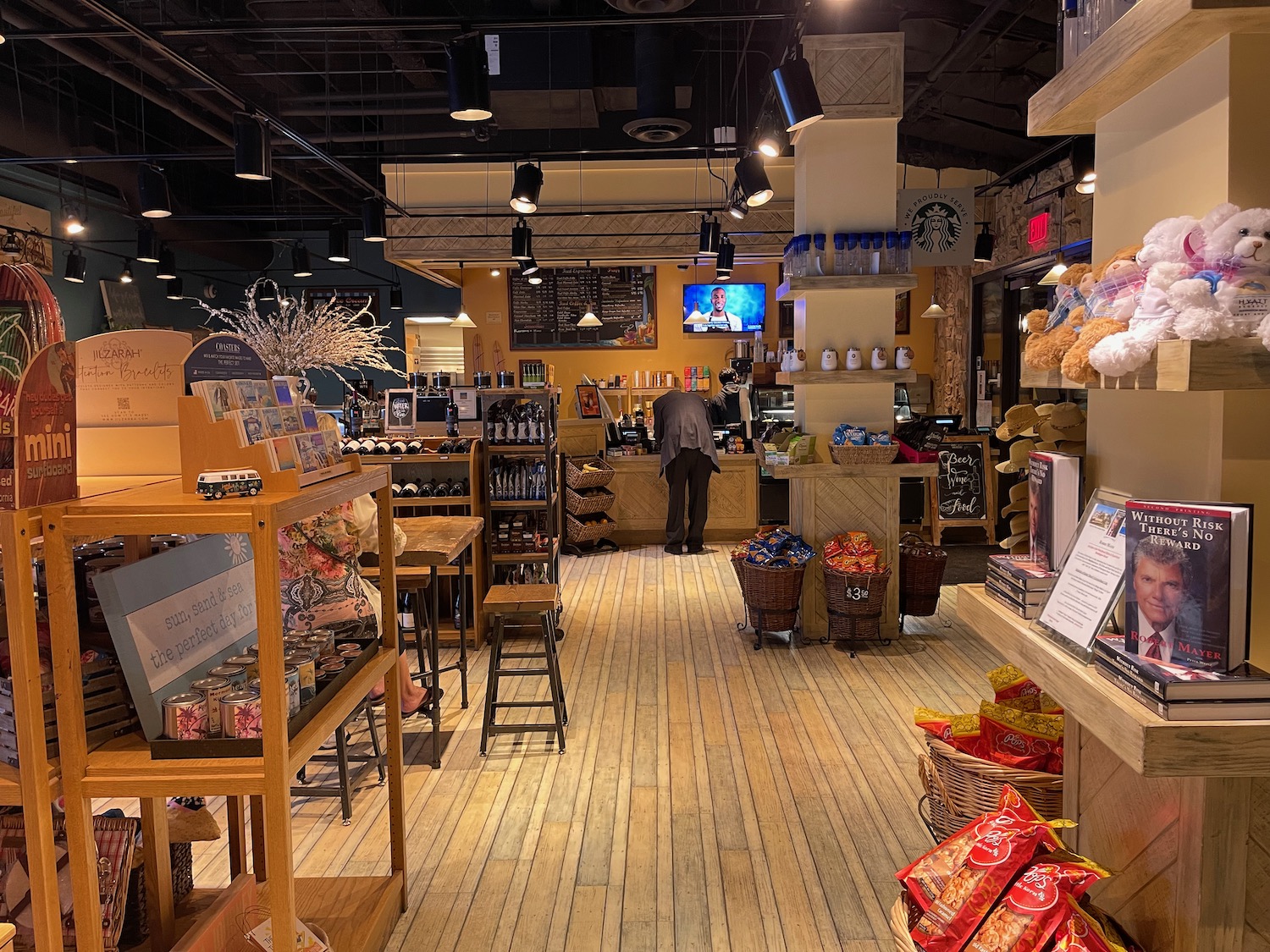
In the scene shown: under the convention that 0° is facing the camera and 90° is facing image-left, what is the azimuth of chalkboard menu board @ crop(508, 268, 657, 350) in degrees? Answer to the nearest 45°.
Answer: approximately 0°

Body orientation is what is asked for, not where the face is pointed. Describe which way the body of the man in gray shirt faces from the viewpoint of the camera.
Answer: away from the camera

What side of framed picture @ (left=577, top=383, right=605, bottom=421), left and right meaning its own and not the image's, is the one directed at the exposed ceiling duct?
front

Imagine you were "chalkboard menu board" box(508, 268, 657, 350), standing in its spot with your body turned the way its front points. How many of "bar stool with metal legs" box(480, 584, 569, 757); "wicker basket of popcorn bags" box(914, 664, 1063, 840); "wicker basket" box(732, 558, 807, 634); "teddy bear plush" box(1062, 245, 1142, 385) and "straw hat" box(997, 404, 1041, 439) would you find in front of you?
5

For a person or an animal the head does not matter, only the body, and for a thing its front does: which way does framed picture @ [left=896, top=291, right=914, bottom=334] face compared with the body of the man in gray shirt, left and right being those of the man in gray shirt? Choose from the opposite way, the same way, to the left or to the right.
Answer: the opposite way

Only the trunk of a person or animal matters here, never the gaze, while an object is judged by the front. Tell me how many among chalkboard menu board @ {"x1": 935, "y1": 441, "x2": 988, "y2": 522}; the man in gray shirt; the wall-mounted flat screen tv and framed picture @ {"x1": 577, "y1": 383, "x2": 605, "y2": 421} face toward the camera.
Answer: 3

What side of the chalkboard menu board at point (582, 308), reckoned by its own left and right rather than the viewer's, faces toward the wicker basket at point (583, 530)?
front

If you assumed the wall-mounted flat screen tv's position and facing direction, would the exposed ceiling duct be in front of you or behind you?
in front

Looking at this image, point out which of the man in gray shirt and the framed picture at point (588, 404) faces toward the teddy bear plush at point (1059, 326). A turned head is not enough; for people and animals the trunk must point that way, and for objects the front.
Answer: the framed picture

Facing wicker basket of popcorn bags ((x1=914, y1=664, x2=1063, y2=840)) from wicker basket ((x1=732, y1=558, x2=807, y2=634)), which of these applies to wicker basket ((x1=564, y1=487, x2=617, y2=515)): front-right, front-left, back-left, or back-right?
back-right

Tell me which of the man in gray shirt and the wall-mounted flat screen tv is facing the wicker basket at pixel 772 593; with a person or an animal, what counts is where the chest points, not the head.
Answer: the wall-mounted flat screen tv

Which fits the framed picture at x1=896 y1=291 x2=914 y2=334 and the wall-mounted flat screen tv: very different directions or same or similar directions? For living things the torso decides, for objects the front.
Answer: same or similar directions

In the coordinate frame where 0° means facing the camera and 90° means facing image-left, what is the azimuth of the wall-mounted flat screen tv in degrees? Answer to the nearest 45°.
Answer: approximately 0°

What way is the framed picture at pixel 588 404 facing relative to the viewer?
toward the camera

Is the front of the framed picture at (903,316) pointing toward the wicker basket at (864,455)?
yes

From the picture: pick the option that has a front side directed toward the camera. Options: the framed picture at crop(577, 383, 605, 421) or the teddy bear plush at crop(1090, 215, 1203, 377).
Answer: the framed picture
